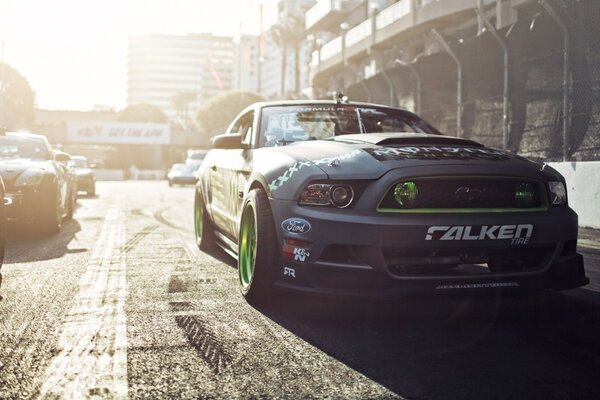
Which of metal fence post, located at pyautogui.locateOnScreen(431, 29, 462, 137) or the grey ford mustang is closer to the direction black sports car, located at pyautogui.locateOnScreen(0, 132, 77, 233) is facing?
the grey ford mustang

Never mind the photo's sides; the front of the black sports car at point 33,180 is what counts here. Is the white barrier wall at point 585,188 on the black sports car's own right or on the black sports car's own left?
on the black sports car's own left

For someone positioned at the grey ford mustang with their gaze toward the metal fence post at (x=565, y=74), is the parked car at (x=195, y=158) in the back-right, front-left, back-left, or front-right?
front-left

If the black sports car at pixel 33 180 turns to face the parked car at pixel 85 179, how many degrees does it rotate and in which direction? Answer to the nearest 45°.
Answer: approximately 135° to its right

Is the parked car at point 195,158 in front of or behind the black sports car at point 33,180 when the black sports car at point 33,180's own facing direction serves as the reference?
behind

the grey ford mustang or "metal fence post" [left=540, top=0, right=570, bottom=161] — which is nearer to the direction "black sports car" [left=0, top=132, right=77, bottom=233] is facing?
the grey ford mustang

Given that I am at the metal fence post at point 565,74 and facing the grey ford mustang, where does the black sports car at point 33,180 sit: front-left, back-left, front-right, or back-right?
front-right

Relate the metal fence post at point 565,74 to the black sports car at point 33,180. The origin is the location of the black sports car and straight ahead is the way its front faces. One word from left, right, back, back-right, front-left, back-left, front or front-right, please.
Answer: back-left

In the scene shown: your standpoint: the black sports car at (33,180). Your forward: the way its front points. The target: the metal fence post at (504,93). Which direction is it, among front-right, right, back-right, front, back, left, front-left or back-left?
back-left

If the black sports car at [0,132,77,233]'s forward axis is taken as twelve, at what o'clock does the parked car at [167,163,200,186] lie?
The parked car is roughly at 5 o'clock from the black sports car.

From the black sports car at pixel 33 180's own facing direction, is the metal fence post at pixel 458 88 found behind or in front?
behind

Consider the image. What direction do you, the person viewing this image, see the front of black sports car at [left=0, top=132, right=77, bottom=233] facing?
facing the viewer and to the left of the viewer
